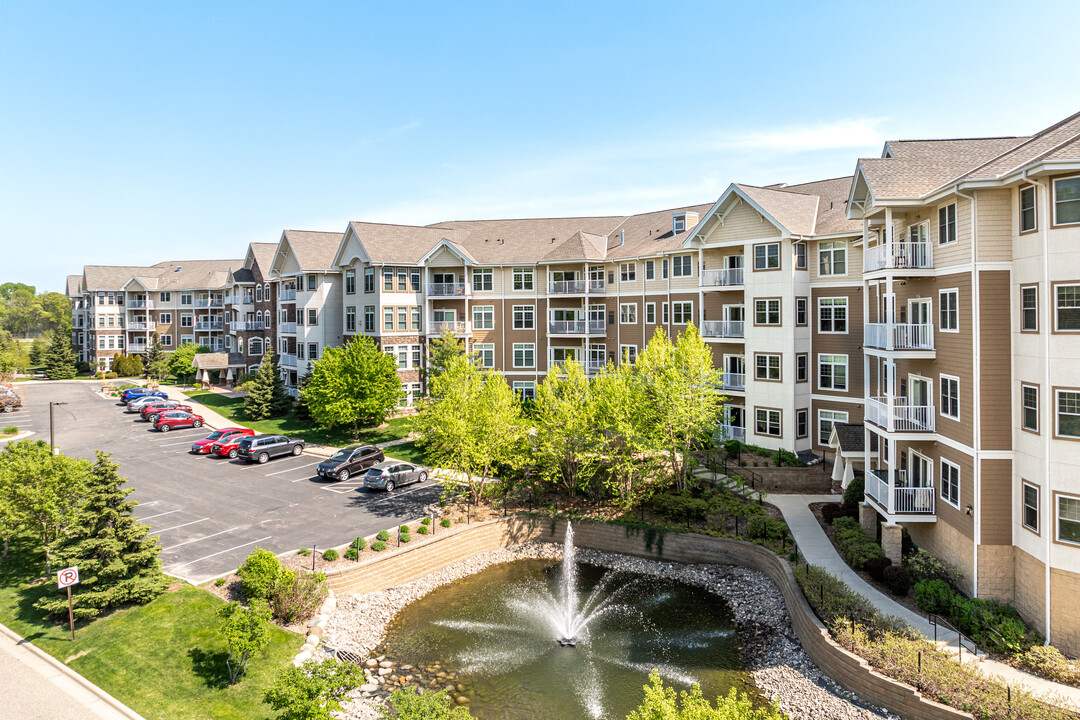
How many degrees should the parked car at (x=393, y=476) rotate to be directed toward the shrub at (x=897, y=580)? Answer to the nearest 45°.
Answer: approximately 90° to its right

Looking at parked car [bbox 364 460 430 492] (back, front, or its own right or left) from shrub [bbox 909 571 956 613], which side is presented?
right

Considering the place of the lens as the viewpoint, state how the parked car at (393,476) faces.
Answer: facing away from the viewer and to the right of the viewer

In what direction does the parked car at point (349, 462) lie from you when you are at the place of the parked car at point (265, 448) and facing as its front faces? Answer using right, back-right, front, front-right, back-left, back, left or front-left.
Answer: right

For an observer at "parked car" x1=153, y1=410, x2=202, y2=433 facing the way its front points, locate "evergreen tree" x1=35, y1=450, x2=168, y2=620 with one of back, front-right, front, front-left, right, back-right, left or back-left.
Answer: back-right

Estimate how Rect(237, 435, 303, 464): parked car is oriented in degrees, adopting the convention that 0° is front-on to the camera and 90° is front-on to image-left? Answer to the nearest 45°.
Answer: approximately 225°

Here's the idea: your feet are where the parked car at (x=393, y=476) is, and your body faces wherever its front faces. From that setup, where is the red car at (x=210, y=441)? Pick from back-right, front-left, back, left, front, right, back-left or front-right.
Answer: left

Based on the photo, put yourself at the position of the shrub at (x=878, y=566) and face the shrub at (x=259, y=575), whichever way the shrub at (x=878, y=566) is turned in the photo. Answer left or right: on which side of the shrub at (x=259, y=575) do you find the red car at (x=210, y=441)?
right

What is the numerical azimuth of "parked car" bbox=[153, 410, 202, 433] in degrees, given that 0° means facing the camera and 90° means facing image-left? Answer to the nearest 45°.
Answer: approximately 225°

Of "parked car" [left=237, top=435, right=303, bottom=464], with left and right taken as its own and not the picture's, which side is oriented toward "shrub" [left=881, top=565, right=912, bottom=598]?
right

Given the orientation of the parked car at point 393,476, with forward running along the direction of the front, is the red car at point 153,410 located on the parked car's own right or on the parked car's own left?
on the parked car's own left
